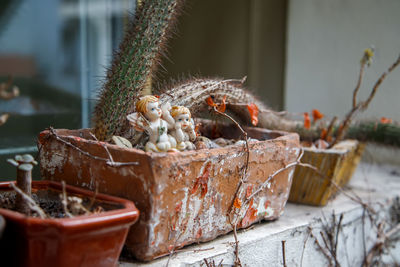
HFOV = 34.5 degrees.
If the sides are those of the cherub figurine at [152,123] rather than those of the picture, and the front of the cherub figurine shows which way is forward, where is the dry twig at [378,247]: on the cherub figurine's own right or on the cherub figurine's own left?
on the cherub figurine's own left

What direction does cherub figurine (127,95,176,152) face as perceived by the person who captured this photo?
facing the viewer and to the right of the viewer

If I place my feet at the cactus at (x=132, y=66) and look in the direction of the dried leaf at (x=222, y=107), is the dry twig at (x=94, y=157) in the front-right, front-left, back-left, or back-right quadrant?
back-right

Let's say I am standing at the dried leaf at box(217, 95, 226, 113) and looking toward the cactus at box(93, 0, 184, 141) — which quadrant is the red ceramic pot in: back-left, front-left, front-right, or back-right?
front-left
